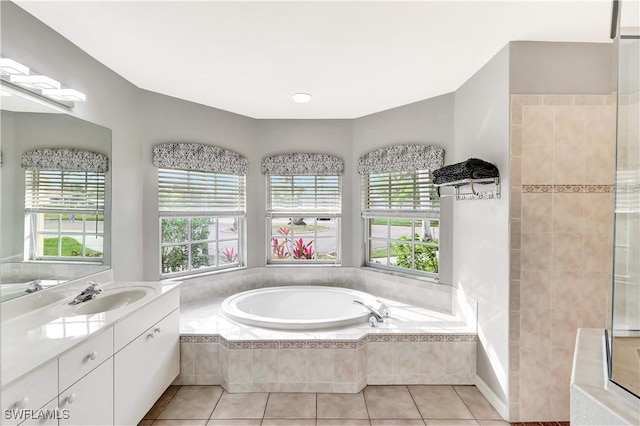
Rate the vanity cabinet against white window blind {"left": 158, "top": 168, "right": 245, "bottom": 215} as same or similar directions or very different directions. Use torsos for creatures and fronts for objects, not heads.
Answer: same or similar directions

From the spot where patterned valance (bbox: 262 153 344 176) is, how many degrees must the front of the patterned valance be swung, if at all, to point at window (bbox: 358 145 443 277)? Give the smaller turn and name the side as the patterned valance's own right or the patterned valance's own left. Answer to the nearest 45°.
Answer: approximately 90° to the patterned valance's own left

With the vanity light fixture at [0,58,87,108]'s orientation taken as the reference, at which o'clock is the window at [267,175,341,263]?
The window is roughly at 10 o'clock from the vanity light fixture.

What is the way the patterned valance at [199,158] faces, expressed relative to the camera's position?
facing the viewer and to the right of the viewer

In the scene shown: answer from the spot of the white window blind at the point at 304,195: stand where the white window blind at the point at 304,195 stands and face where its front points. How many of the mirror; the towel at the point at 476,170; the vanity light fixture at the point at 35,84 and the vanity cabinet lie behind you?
0

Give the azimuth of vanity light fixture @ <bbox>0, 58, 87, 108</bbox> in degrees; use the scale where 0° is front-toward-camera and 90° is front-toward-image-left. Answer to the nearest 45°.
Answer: approximately 315°

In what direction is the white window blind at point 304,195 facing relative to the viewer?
toward the camera

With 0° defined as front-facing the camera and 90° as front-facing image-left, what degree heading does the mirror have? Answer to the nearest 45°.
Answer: approximately 315°

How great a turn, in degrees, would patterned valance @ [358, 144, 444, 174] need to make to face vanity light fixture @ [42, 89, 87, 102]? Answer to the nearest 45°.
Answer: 0° — it already faces it

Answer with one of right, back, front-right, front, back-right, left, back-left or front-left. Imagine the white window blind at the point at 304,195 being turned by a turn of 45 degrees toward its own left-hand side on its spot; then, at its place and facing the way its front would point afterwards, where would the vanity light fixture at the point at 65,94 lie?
right

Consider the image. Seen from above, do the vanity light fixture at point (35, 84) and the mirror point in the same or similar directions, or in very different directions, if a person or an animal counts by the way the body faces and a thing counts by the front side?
same or similar directions

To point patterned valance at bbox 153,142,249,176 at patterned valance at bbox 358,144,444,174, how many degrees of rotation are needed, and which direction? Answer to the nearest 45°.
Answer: approximately 45° to its left

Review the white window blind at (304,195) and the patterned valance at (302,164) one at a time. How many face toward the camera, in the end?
2

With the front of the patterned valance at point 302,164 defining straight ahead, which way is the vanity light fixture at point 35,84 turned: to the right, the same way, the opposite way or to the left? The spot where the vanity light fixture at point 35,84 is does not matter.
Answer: to the left

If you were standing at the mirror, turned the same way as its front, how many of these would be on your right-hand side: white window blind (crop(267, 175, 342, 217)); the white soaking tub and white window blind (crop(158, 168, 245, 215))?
0

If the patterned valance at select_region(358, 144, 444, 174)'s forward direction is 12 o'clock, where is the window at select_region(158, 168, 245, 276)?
The window is roughly at 1 o'clock from the patterned valance.

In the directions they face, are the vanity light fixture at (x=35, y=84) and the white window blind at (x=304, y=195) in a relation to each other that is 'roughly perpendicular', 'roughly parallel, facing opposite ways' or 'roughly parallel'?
roughly perpendicular

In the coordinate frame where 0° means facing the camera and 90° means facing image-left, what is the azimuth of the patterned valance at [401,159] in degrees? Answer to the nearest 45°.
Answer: approximately 45°

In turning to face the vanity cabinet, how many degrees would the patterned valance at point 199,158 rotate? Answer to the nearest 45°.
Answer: approximately 45° to its right
